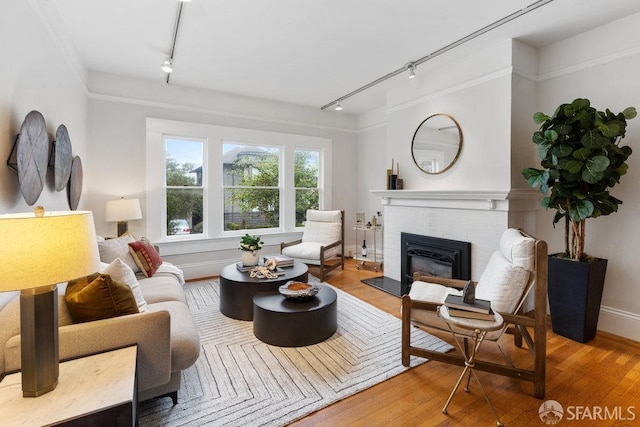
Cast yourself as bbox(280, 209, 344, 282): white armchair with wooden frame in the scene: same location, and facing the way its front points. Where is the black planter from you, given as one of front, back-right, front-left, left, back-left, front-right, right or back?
left

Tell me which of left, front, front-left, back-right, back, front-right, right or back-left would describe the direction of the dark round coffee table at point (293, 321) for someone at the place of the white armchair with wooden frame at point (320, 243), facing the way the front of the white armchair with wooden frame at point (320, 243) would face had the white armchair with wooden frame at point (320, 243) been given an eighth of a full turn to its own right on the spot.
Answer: left

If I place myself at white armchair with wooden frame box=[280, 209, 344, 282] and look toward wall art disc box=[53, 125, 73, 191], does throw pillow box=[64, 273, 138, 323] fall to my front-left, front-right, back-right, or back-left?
front-left

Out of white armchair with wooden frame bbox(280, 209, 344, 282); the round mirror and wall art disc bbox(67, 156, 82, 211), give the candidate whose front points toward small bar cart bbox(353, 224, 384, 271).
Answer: the wall art disc

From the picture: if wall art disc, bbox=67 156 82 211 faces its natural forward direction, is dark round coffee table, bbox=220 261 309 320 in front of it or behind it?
in front

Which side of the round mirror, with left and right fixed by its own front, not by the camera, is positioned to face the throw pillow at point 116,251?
front

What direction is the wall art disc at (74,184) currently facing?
to the viewer's right

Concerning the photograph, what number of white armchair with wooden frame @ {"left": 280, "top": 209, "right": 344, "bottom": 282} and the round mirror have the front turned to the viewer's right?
0

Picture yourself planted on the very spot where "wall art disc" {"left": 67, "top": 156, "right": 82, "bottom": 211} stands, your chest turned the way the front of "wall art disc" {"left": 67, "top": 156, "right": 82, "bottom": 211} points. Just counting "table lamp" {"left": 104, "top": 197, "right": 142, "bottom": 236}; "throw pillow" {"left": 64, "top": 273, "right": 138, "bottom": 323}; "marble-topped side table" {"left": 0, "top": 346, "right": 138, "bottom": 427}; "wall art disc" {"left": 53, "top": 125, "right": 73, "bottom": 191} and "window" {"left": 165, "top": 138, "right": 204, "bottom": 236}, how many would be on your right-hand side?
3

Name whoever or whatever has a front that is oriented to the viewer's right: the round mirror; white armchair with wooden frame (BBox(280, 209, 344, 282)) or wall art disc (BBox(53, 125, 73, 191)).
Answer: the wall art disc

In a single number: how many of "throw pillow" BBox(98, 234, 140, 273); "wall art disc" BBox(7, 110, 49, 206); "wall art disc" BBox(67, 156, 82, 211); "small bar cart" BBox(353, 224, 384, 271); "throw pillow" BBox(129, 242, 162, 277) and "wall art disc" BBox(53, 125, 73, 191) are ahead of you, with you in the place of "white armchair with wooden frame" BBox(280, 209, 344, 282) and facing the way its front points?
5

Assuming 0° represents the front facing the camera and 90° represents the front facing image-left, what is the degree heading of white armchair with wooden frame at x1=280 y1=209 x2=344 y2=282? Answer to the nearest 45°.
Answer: approximately 45°

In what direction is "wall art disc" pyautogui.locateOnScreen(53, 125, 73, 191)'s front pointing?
to the viewer's right

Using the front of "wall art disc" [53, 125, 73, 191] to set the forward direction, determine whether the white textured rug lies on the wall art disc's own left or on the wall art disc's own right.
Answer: on the wall art disc's own right

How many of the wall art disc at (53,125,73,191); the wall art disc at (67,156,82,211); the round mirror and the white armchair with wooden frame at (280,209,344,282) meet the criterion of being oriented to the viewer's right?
2
